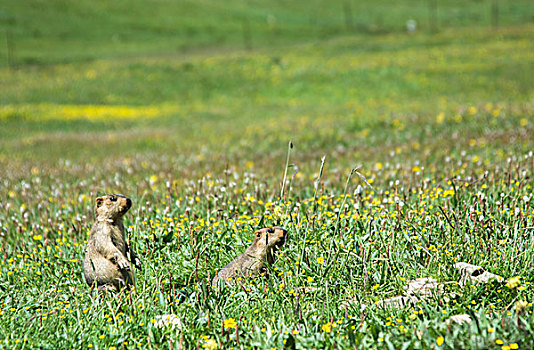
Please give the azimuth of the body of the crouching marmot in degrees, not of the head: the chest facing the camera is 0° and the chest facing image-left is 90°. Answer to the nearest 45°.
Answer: approximately 270°

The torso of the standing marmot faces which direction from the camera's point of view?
to the viewer's right
